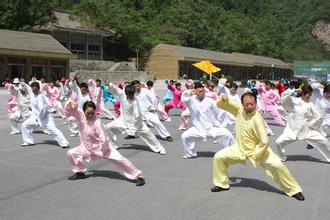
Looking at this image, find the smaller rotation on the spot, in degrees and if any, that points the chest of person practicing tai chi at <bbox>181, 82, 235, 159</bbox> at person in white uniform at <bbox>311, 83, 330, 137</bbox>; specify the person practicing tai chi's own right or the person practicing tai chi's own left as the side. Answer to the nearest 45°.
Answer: approximately 135° to the person practicing tai chi's own left

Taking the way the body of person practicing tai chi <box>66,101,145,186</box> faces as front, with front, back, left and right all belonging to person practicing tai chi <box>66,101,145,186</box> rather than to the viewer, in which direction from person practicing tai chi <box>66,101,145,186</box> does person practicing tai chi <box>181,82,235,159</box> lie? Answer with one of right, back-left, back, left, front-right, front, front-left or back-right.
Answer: back-left

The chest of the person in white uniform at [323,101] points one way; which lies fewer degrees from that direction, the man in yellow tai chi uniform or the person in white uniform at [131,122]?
the man in yellow tai chi uniform

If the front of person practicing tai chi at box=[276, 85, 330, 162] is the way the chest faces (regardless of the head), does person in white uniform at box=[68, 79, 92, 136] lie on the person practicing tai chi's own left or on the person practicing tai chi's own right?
on the person practicing tai chi's own right

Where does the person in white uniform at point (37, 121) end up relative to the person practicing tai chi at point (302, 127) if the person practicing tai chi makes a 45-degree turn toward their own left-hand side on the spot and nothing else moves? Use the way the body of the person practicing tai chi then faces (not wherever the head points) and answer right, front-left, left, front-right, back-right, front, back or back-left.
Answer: back-right

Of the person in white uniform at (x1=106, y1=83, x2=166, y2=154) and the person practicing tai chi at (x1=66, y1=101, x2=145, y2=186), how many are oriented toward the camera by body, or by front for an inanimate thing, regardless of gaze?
2

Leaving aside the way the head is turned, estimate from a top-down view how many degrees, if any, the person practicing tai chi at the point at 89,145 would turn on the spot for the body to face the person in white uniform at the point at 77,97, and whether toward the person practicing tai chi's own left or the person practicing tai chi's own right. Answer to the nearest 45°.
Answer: approximately 180°

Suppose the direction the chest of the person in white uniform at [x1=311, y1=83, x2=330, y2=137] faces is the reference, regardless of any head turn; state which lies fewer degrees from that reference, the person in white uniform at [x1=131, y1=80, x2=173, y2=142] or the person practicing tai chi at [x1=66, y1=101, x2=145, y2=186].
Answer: the person practicing tai chi

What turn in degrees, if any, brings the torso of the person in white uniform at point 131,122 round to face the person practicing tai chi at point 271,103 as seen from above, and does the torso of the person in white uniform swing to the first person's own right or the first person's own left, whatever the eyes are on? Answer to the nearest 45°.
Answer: approximately 135° to the first person's own left
